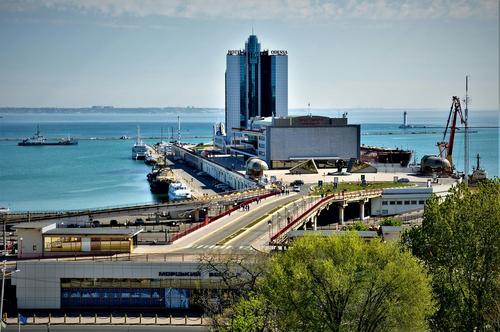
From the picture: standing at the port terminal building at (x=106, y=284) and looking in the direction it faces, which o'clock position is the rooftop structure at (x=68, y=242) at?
The rooftop structure is roughly at 5 o'clock from the port terminal building.

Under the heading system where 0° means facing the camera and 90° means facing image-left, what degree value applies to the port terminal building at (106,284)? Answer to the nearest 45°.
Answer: approximately 0°

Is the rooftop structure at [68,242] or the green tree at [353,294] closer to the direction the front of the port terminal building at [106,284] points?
the green tree

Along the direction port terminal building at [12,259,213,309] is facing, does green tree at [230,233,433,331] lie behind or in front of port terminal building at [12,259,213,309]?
in front

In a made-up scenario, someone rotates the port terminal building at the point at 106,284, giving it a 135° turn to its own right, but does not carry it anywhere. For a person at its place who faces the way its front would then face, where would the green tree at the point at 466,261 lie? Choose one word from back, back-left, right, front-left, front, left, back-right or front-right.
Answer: back
